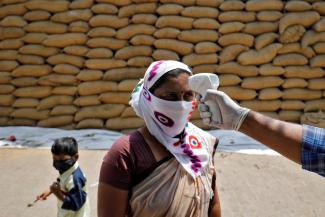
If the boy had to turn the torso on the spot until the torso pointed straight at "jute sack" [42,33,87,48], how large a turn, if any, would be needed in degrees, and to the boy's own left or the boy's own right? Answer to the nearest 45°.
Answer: approximately 135° to the boy's own right

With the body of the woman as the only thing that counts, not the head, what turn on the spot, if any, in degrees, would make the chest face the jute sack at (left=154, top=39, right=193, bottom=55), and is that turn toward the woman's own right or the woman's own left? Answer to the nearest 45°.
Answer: approximately 135° to the woman's own left

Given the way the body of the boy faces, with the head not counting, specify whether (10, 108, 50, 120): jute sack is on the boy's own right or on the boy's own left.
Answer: on the boy's own right

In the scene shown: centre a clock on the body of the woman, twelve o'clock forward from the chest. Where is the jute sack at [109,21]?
The jute sack is roughly at 7 o'clock from the woman.

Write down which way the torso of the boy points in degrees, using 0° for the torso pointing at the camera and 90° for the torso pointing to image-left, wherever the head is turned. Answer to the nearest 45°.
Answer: approximately 45°

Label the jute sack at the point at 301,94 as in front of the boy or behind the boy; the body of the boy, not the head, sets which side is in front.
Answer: behind

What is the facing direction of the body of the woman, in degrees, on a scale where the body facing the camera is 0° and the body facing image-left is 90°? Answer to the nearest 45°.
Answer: approximately 315°

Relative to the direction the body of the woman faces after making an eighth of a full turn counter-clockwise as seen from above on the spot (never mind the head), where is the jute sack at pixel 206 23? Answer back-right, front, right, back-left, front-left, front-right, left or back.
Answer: left

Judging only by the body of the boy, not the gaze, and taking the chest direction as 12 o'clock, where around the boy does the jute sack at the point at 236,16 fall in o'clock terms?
The jute sack is roughly at 6 o'clock from the boy.

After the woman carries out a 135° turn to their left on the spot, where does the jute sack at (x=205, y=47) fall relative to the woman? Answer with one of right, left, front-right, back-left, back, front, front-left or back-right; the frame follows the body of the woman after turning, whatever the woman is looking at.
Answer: front

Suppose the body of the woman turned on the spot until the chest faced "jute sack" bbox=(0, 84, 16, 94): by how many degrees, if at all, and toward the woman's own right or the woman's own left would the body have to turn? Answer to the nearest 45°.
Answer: approximately 180°
